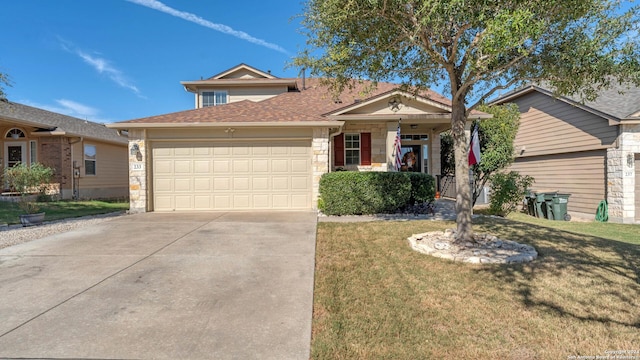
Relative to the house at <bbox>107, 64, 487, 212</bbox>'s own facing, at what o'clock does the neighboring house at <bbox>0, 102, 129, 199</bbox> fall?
The neighboring house is roughly at 4 o'clock from the house.

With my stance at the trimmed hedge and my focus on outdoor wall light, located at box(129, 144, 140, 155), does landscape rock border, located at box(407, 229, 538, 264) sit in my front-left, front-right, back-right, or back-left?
back-left

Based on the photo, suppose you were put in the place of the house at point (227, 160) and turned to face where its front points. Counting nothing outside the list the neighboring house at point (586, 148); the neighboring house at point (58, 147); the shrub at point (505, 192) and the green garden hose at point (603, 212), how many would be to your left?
3

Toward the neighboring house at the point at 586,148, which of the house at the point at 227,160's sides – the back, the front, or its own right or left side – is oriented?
left

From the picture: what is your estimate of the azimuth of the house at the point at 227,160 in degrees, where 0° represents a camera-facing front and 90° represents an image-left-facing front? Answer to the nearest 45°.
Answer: approximately 0°

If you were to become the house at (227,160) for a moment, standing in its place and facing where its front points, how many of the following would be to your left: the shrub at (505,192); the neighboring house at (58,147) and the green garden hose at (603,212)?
2

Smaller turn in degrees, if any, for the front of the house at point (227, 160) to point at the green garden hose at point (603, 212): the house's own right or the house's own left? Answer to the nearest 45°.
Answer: approximately 90° to the house's own left
